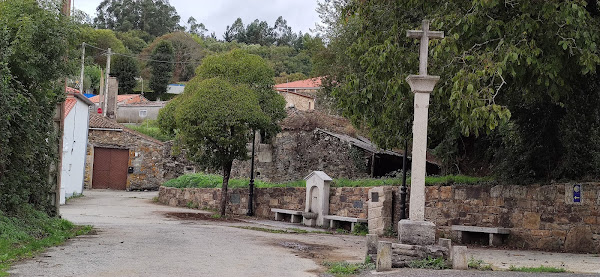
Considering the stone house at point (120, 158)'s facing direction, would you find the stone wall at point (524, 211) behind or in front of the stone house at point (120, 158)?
in front

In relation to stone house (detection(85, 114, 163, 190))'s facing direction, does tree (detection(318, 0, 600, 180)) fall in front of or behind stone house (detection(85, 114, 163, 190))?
in front

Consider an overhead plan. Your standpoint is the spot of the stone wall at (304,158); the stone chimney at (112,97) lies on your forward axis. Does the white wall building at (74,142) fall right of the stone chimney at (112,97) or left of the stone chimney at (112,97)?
left

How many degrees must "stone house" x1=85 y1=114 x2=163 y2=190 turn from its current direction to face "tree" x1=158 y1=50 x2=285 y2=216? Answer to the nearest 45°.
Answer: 0° — it already faces it

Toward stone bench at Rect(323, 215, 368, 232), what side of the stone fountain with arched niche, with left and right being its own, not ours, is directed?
left

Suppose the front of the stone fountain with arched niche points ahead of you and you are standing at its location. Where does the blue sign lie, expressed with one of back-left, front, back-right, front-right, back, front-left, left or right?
left

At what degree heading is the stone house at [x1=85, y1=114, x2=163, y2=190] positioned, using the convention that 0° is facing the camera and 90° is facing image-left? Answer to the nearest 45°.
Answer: approximately 0°

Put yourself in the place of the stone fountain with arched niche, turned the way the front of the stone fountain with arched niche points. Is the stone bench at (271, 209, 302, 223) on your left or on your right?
on your right

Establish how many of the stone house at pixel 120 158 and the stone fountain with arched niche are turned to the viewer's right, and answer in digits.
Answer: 0

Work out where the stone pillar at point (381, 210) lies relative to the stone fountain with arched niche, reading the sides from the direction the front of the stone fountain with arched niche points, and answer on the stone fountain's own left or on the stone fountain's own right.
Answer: on the stone fountain's own left

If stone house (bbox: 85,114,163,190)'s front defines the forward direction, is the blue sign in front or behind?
in front

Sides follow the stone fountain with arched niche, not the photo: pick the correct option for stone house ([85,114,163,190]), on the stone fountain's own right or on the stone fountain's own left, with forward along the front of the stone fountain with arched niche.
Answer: on the stone fountain's own right

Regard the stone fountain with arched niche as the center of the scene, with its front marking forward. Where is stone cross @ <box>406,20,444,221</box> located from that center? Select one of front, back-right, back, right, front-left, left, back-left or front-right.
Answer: front-left

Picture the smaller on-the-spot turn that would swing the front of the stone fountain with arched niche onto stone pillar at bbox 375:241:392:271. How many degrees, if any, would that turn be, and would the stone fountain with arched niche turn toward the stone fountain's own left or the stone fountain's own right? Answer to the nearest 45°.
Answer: approximately 45° to the stone fountain's own left

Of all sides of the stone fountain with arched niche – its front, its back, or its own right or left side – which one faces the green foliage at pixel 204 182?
right
